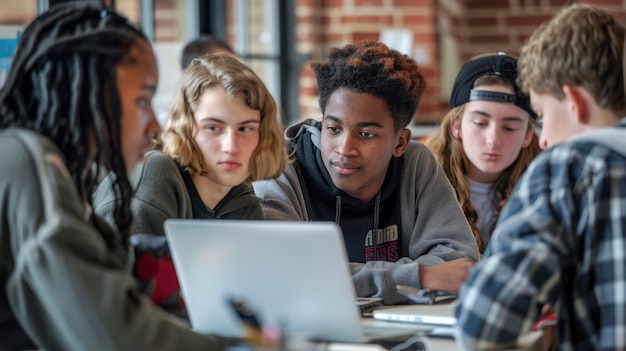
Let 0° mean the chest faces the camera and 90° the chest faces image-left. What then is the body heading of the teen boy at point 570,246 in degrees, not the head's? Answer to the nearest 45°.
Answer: approximately 135°

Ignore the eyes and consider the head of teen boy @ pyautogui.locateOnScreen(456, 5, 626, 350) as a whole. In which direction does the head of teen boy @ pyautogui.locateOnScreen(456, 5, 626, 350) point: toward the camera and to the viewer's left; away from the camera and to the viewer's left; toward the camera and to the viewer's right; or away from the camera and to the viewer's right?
away from the camera and to the viewer's left

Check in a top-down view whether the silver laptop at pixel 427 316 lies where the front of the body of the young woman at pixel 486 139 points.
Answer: yes

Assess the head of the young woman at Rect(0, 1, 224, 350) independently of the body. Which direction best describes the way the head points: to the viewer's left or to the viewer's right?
to the viewer's right

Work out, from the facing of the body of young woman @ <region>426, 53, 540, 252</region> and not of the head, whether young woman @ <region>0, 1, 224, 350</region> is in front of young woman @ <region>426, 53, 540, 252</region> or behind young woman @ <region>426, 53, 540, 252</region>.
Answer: in front

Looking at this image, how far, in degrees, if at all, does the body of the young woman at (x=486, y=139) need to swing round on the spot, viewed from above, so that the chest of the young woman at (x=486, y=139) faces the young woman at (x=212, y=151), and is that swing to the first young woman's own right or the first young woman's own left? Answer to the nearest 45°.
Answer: approximately 45° to the first young woman's own right

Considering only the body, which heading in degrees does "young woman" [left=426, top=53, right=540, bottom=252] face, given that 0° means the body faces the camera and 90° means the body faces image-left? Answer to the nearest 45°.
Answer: approximately 0°

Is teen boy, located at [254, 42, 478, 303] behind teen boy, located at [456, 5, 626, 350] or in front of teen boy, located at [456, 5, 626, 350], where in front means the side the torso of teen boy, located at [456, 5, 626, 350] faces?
in front

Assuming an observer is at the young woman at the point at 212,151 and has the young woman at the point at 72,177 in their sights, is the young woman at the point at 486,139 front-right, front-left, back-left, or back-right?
back-left
